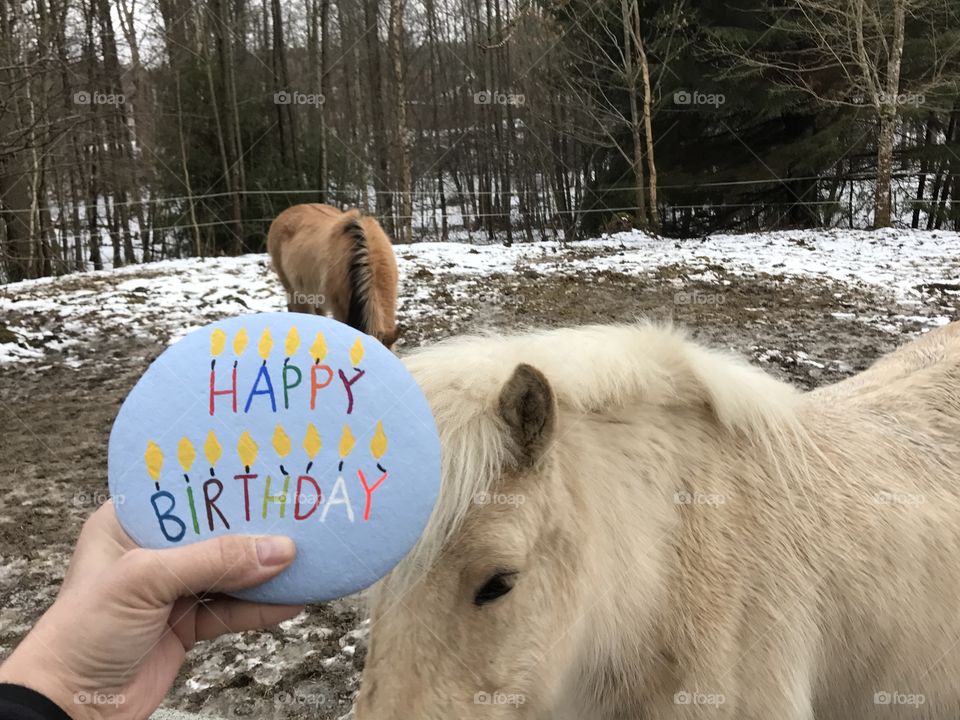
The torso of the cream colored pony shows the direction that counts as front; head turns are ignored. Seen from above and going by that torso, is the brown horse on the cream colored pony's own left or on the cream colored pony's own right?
on the cream colored pony's own right

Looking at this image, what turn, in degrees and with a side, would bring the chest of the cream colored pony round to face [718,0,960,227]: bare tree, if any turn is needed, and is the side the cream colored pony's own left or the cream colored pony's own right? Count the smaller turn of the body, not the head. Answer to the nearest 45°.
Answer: approximately 90° to the cream colored pony's own right

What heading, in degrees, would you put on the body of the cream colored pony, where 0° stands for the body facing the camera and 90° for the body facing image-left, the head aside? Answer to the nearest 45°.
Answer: approximately 90°
